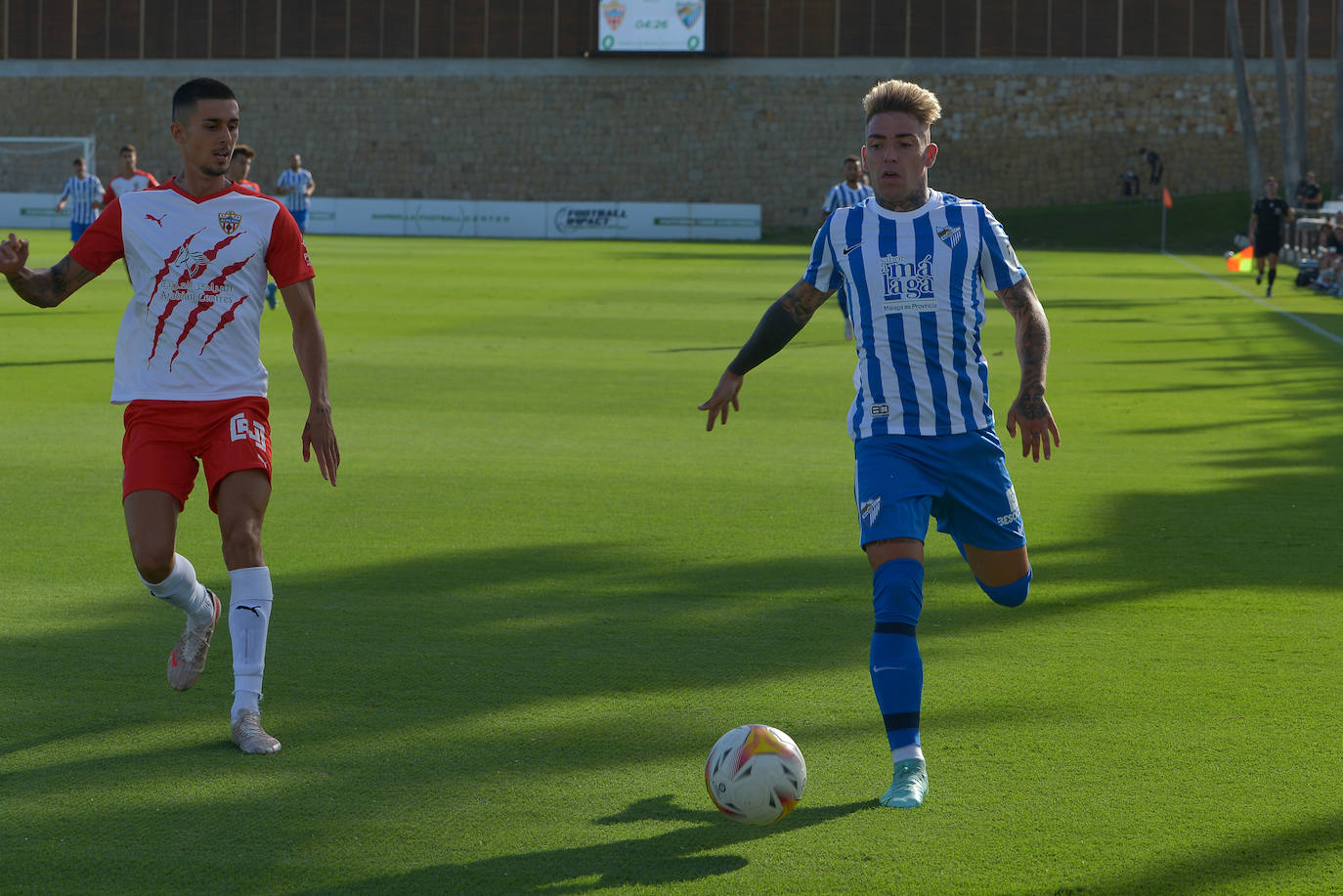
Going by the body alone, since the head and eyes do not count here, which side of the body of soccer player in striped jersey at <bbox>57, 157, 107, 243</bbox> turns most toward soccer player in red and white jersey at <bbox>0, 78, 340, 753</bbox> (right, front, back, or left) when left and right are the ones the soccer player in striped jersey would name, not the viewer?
front

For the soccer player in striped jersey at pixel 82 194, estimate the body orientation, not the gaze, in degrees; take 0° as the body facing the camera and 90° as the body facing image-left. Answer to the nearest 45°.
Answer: approximately 0°

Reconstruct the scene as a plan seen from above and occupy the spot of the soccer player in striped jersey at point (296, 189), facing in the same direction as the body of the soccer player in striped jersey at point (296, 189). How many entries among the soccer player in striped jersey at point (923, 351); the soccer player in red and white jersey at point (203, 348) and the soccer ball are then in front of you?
3

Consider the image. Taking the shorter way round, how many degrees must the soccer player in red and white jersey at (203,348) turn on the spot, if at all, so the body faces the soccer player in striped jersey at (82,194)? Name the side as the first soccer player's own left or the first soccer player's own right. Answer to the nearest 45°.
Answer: approximately 180°

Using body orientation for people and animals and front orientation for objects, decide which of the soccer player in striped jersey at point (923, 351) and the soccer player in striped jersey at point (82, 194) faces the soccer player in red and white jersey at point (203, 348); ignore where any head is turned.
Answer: the soccer player in striped jersey at point (82, 194)

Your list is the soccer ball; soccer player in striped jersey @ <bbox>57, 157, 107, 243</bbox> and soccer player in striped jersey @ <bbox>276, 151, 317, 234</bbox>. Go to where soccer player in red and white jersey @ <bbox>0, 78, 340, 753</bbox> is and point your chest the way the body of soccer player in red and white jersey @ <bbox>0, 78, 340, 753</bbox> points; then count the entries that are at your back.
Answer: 2

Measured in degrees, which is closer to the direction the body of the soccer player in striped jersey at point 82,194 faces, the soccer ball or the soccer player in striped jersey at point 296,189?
the soccer ball

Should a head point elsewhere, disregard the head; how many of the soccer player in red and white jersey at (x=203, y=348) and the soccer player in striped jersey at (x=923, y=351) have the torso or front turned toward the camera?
2

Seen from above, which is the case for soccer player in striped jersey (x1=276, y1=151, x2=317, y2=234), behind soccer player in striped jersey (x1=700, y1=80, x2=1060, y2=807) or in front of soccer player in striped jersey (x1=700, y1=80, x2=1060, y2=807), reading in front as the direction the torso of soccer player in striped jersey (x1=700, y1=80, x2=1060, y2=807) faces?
behind

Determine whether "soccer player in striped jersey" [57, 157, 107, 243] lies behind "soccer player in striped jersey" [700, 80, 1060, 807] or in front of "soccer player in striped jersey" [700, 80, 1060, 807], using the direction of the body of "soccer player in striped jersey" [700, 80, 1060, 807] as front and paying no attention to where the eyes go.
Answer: behind

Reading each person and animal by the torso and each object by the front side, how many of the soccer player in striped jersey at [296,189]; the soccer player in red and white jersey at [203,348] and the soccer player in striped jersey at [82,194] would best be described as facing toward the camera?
3

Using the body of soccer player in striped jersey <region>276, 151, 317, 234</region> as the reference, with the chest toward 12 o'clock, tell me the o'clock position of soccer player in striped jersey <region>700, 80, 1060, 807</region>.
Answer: soccer player in striped jersey <region>700, 80, 1060, 807</region> is roughly at 12 o'clock from soccer player in striped jersey <region>276, 151, 317, 234</region>.

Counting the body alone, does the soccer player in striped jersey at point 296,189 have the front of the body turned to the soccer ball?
yes

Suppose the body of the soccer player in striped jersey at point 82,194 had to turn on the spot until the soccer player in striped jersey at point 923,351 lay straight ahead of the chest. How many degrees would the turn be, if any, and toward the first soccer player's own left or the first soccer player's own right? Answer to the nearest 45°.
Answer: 0° — they already face them
